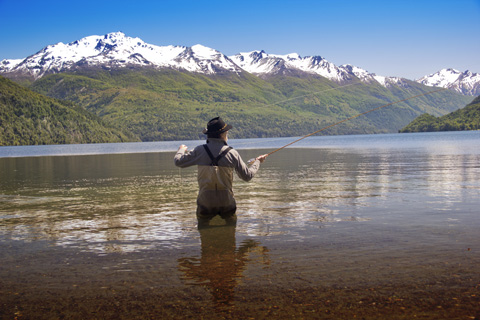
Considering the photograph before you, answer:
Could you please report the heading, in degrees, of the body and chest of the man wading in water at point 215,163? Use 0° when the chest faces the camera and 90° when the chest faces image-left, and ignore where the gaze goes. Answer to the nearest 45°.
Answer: approximately 180°
